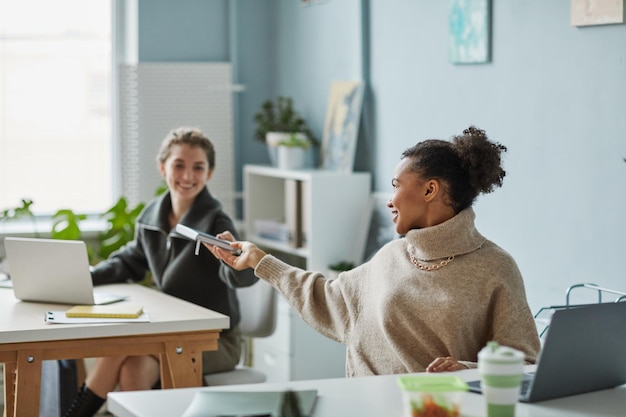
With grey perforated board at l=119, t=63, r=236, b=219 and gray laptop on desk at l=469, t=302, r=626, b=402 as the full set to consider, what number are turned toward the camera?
1

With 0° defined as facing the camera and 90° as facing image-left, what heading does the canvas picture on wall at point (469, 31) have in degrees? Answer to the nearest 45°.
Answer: approximately 0°

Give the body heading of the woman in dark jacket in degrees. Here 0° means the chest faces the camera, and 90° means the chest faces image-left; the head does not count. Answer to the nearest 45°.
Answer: approximately 45°

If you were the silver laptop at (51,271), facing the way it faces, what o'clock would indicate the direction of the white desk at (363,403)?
The white desk is roughly at 4 o'clock from the silver laptop.

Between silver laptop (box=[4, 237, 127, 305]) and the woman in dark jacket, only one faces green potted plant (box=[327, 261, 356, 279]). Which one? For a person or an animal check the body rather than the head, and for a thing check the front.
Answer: the silver laptop

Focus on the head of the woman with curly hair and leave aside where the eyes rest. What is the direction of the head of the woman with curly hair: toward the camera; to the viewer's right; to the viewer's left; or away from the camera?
to the viewer's left

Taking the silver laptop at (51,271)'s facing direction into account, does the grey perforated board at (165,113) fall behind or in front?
in front

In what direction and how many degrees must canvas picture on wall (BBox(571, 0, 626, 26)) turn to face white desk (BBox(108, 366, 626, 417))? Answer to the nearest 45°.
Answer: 0° — it already faces it

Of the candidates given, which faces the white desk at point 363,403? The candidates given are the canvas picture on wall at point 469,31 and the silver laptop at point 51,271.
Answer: the canvas picture on wall

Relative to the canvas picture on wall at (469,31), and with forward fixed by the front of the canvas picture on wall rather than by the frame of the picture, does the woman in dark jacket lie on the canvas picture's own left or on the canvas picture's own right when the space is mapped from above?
on the canvas picture's own right
